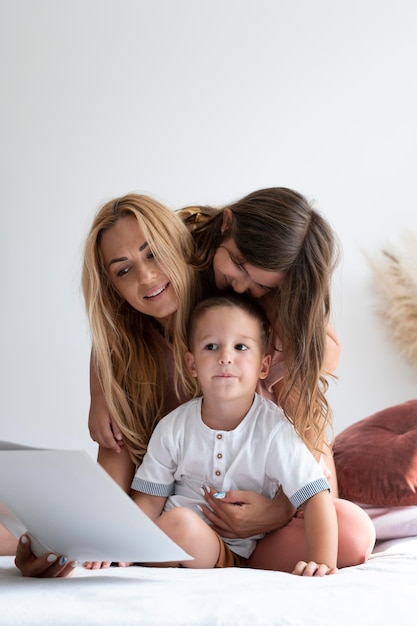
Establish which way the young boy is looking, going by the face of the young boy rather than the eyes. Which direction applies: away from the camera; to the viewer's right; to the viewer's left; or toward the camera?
toward the camera

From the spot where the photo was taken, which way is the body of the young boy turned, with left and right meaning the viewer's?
facing the viewer

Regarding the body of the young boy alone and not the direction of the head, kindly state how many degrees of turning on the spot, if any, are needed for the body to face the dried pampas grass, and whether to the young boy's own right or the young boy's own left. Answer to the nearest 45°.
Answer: approximately 135° to the young boy's own left
